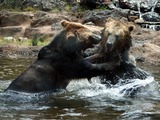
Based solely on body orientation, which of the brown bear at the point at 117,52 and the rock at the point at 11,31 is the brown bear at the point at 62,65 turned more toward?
the brown bear

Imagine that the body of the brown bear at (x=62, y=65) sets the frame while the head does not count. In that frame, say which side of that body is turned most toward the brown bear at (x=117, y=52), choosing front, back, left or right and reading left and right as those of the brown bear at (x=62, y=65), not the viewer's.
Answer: front

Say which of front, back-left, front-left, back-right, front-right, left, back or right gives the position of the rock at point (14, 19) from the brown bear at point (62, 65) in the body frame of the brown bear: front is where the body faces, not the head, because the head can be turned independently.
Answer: left

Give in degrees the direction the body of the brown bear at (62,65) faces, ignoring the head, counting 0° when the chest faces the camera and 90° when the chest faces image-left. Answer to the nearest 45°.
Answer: approximately 270°

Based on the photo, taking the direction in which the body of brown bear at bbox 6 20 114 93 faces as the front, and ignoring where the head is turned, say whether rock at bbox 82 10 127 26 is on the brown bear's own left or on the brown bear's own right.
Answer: on the brown bear's own left

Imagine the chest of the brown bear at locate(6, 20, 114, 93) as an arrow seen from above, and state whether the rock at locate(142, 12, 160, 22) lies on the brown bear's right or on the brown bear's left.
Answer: on the brown bear's left

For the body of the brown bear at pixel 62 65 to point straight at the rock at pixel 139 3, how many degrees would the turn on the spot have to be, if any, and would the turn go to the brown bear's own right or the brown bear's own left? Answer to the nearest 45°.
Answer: approximately 90° to the brown bear's own left
